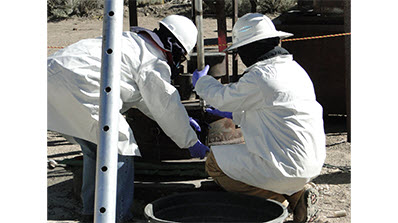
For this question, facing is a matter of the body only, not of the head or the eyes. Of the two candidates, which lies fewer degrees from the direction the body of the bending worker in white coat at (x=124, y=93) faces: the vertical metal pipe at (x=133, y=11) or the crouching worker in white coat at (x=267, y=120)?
the crouching worker in white coat

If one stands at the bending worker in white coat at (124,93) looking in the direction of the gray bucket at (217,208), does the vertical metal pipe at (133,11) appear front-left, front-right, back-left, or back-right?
back-left

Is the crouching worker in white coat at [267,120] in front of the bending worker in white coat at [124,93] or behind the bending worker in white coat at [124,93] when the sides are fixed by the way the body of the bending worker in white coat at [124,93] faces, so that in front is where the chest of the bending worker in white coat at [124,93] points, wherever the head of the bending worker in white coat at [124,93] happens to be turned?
in front

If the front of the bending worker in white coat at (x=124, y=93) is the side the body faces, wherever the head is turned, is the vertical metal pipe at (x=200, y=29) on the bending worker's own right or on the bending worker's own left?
on the bending worker's own left

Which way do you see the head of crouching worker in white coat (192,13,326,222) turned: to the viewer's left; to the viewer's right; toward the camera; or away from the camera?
to the viewer's left

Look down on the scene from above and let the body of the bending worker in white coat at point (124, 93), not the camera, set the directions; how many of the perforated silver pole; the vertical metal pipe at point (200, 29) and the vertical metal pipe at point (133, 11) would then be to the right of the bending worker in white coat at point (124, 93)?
1

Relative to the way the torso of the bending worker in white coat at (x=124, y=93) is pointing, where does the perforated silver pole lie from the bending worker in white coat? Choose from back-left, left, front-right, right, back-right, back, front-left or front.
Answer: right

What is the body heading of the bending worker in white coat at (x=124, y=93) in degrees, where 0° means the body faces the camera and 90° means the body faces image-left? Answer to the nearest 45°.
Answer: approximately 270°

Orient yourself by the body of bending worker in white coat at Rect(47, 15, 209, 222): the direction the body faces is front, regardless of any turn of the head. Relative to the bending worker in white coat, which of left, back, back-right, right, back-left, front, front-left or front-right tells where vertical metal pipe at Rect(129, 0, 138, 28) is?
left
